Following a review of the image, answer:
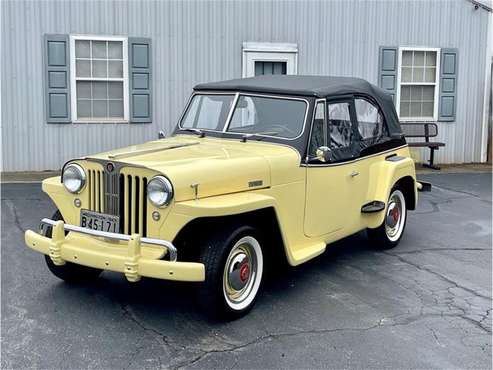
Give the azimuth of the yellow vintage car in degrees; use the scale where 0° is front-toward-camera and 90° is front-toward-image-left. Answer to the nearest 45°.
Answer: approximately 45°

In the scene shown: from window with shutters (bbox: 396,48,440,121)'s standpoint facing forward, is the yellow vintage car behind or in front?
in front

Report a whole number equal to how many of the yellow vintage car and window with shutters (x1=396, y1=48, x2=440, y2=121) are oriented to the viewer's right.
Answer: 0

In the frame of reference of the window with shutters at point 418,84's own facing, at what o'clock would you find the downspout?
The downspout is roughly at 8 o'clock from the window with shutters.

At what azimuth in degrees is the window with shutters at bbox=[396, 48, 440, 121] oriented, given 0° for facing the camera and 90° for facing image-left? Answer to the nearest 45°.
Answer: approximately 0°
